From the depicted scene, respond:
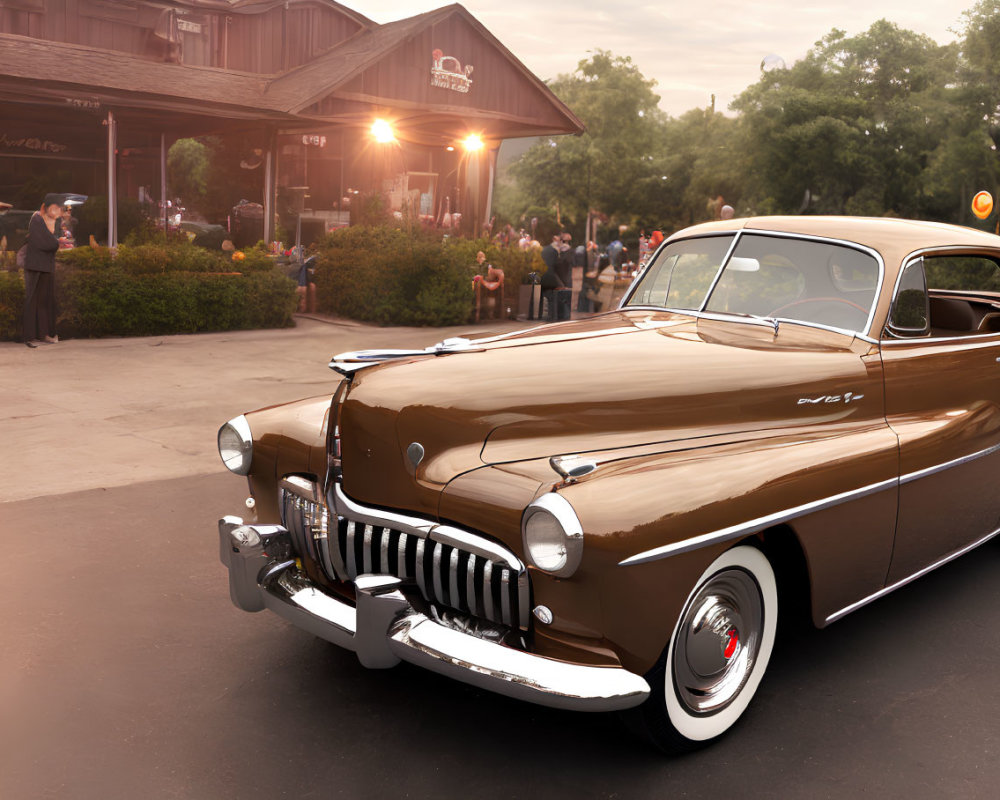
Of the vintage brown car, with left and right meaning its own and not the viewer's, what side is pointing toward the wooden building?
right

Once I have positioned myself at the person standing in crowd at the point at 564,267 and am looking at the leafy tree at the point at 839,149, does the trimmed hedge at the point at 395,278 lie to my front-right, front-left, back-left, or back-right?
back-left

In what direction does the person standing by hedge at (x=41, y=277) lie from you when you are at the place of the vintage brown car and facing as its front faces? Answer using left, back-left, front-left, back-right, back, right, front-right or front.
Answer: right

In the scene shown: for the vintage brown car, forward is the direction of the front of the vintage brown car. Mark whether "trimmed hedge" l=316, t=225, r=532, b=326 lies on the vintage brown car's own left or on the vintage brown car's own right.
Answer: on the vintage brown car's own right

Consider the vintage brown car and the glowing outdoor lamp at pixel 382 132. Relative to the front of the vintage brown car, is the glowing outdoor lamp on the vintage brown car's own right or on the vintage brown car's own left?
on the vintage brown car's own right

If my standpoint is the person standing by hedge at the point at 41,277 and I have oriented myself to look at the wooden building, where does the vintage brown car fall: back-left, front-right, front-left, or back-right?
back-right

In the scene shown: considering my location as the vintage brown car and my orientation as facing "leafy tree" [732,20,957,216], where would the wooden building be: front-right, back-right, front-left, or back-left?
front-left

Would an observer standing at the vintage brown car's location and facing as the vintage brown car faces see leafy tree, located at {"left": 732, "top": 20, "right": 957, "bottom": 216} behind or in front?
behind

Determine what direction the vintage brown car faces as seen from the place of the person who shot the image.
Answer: facing the viewer and to the left of the viewer

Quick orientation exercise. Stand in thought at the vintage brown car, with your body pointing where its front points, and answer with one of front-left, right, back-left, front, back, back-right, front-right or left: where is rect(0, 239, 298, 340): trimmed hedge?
right

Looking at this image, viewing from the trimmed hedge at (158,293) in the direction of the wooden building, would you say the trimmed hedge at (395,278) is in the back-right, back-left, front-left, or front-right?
front-right
